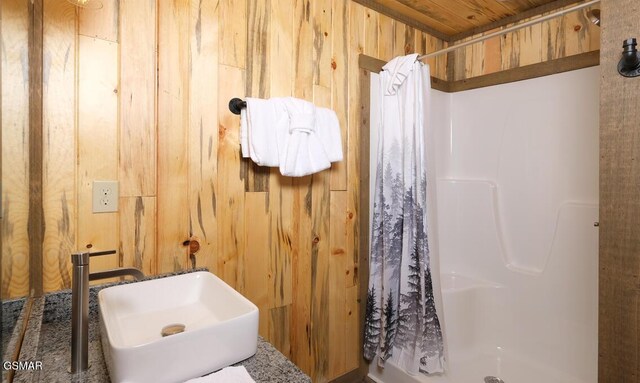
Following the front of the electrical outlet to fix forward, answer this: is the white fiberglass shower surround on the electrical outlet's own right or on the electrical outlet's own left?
on the electrical outlet's own left

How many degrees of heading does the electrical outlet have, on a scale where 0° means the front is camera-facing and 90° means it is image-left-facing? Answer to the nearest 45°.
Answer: approximately 0°

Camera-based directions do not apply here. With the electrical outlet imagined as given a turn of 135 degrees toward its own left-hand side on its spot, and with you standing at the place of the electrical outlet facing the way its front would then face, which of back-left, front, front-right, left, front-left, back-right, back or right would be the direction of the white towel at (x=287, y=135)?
front-right

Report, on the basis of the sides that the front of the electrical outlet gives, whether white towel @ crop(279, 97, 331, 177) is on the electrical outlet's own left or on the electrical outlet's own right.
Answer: on the electrical outlet's own left

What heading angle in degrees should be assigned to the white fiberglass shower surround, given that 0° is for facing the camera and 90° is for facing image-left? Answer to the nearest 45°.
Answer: approximately 45°
